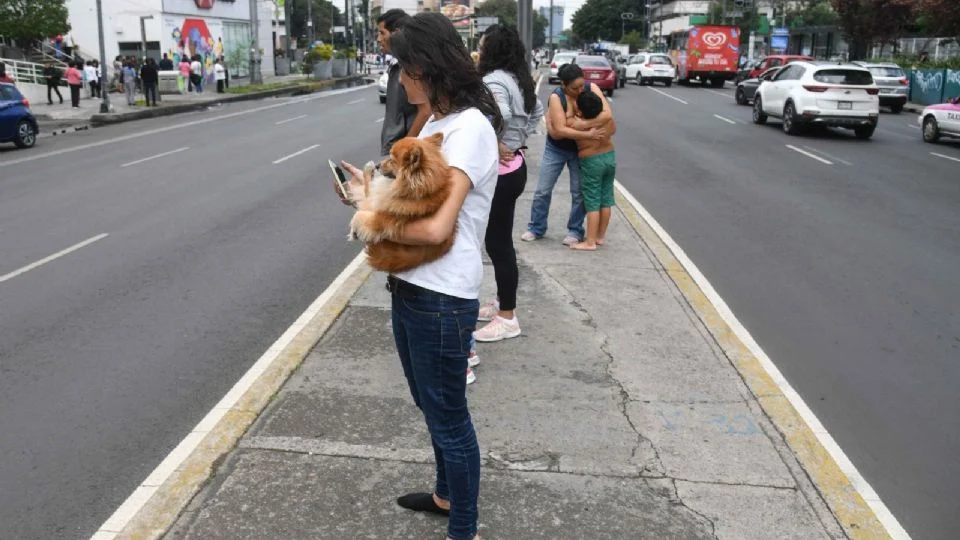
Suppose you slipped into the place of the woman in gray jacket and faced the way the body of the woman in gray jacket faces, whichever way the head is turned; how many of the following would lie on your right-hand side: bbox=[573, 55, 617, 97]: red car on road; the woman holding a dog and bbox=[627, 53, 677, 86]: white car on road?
2

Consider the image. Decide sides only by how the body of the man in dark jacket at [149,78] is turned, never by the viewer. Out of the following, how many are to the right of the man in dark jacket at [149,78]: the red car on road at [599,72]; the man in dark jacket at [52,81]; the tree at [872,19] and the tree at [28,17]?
2

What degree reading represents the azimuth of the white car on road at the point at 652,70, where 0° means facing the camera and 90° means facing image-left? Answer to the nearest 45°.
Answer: approximately 135°

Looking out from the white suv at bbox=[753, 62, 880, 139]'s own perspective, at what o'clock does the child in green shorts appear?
The child in green shorts is roughly at 8 o'clock from the white suv.

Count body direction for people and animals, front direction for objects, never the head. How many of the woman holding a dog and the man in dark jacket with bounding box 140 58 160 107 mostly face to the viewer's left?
1

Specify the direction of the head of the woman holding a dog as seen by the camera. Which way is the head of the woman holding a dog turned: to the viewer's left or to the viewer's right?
to the viewer's left
